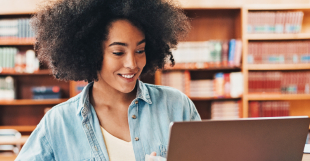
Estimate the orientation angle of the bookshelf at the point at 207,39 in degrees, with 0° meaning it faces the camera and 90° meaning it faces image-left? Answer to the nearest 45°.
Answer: approximately 0°

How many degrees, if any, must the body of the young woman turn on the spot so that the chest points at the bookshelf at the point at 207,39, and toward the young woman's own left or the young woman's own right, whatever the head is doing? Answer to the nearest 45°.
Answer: approximately 90° to the young woman's own left

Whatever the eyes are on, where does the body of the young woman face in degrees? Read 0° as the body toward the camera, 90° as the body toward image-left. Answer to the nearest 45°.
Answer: approximately 315°

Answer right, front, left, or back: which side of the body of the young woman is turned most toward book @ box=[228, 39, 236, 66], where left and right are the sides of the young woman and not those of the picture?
left

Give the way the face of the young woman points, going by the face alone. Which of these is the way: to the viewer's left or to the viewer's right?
to the viewer's right
